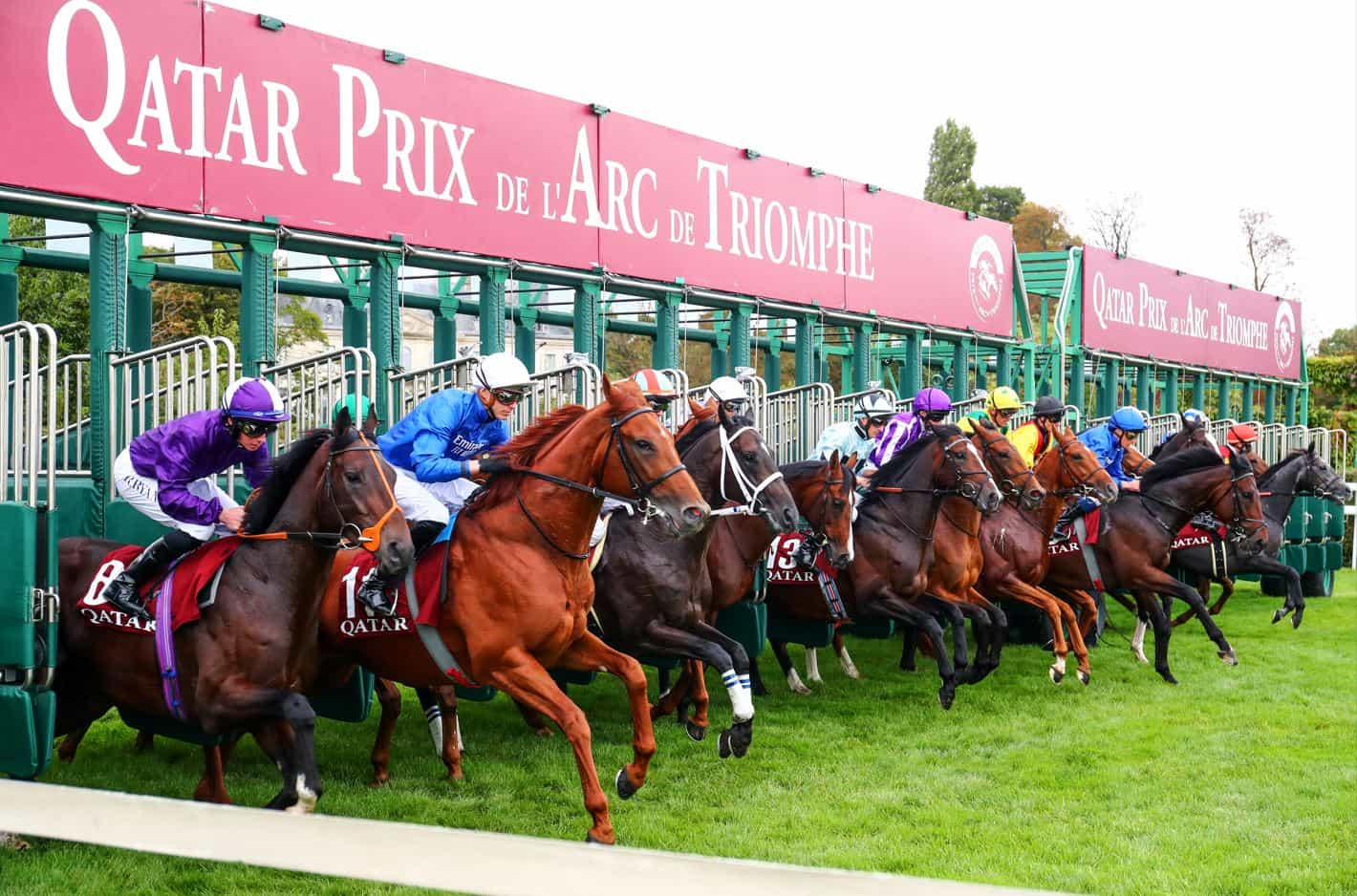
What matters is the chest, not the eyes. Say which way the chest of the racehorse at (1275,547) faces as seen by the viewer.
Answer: to the viewer's right

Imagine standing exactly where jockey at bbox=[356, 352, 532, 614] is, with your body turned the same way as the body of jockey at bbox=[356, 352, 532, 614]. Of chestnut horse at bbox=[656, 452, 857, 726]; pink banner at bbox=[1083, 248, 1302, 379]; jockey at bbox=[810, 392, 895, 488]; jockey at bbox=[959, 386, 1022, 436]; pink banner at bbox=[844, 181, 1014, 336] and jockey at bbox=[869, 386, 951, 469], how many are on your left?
6

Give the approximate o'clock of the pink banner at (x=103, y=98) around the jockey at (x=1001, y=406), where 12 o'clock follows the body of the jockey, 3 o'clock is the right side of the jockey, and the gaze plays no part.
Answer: The pink banner is roughly at 3 o'clock from the jockey.

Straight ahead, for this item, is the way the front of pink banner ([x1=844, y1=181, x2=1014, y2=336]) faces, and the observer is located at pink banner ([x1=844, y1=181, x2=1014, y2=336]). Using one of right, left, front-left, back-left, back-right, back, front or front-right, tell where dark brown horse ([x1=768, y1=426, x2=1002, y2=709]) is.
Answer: front-right

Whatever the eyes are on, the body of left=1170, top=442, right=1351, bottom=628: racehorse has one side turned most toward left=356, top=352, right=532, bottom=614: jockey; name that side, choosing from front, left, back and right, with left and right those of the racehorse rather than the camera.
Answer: right

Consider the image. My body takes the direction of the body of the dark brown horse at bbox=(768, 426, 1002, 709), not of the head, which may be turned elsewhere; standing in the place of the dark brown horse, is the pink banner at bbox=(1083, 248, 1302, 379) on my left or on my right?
on my left

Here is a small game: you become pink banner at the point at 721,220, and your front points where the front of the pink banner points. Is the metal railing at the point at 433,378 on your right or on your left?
on your right
